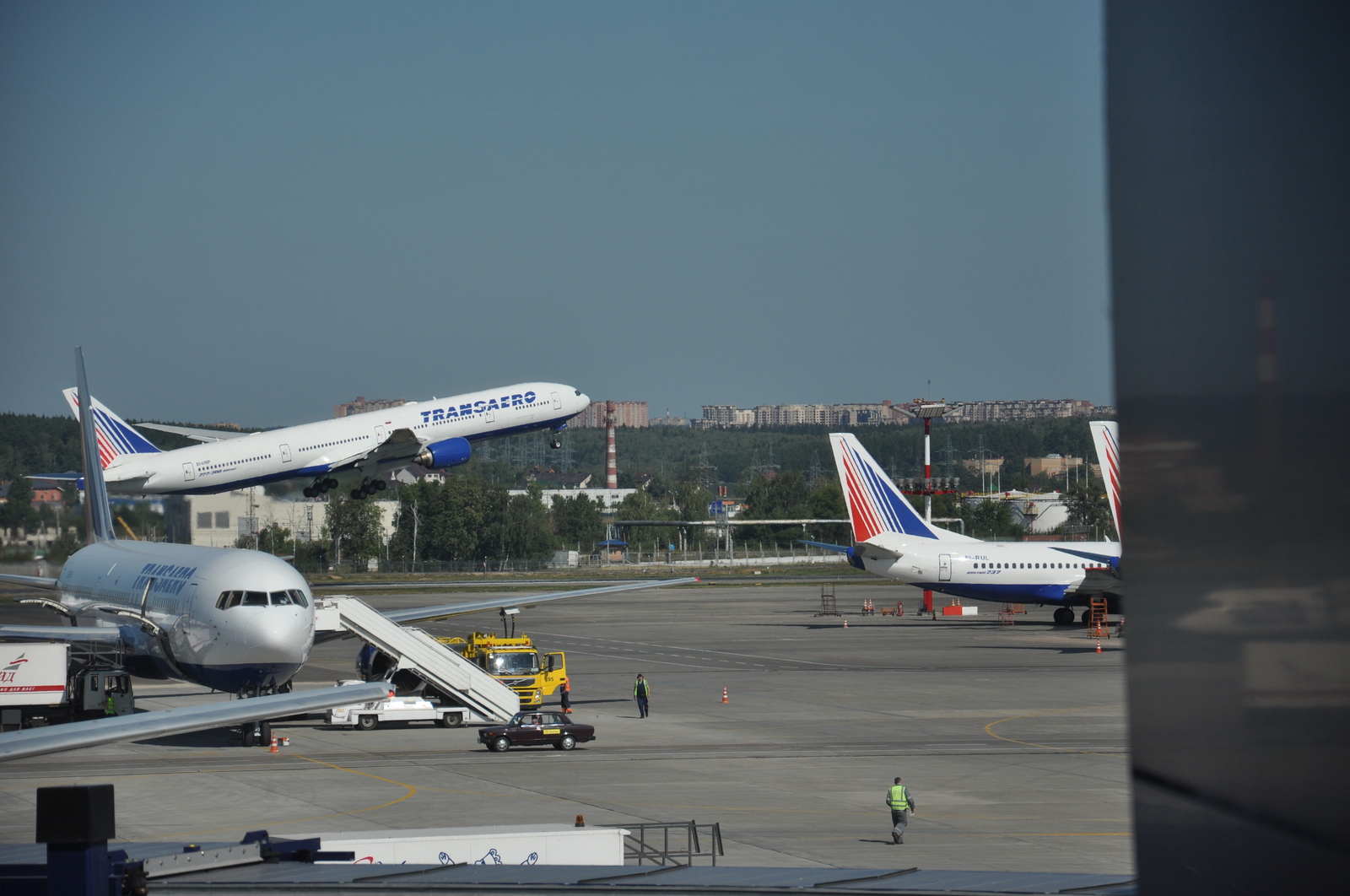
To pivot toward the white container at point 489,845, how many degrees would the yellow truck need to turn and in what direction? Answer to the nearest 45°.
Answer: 0° — it already faces it

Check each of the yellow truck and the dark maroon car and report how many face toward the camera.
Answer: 1

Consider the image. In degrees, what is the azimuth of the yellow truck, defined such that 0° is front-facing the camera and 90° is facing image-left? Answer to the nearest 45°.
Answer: approximately 0°

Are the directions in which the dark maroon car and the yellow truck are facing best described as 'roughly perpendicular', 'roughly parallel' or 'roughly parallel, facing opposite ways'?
roughly perpendicular

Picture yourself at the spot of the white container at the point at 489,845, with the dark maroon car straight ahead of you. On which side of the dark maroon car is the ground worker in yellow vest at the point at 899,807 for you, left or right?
right

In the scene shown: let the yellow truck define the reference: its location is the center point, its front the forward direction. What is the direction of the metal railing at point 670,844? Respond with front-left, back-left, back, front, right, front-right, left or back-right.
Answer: front

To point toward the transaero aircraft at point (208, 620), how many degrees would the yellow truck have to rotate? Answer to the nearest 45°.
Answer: approximately 45° to its right

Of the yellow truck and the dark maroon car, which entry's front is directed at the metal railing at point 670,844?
the yellow truck

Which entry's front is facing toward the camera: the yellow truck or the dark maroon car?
the yellow truck

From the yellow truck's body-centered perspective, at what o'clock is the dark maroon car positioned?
The dark maroon car is roughly at 12 o'clock from the yellow truck.
